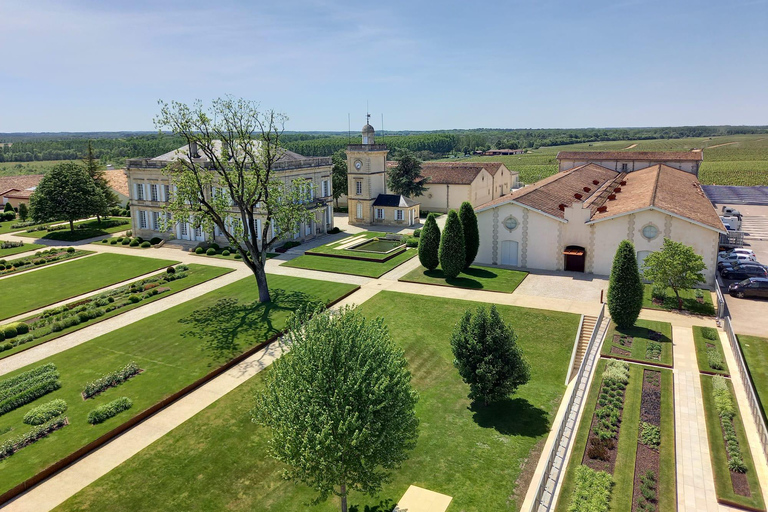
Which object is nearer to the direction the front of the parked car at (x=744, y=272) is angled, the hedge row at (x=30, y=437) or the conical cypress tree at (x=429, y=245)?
the conical cypress tree

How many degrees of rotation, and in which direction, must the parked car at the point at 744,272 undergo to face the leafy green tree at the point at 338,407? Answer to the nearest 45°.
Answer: approximately 90° to its left

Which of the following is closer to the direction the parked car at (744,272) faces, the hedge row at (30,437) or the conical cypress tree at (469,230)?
the conical cypress tree

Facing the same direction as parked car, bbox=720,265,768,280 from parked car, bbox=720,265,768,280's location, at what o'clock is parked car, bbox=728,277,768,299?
parked car, bbox=728,277,768,299 is roughly at 9 o'clock from parked car, bbox=720,265,768,280.

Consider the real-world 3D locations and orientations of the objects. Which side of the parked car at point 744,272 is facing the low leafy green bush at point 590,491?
left

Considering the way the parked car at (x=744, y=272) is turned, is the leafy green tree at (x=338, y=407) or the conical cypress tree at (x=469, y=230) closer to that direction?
the conical cypress tree

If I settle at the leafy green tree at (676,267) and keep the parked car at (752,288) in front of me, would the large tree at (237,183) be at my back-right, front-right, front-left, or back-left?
back-left

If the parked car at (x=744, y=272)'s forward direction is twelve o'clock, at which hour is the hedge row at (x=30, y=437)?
The hedge row is roughly at 10 o'clock from the parked car.

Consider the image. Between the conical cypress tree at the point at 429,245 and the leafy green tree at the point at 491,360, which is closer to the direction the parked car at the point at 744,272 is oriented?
the conical cypress tree

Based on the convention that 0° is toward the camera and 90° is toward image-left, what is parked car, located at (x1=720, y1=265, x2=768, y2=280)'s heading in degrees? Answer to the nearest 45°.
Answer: approximately 90°

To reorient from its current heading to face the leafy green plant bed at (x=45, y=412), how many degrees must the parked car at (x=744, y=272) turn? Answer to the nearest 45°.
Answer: approximately 45° to its left
